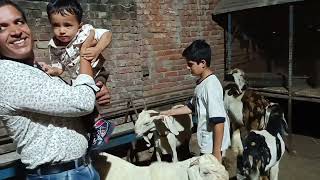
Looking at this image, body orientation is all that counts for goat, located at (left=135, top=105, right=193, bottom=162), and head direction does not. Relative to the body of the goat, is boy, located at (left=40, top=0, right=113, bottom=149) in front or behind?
in front

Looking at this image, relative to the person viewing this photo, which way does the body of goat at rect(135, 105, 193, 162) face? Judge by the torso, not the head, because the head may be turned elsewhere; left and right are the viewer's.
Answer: facing the viewer and to the left of the viewer

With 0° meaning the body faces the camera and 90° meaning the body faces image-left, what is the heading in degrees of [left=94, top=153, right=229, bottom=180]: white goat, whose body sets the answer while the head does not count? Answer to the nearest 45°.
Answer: approximately 270°

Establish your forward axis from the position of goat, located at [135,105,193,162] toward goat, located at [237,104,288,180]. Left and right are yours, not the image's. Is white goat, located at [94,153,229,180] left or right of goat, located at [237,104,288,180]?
right

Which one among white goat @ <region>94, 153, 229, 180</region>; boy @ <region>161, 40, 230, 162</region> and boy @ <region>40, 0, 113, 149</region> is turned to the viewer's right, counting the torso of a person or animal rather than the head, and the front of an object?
the white goat

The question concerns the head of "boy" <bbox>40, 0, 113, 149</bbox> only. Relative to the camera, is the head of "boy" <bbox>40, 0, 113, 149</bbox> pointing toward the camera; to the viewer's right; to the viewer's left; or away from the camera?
toward the camera

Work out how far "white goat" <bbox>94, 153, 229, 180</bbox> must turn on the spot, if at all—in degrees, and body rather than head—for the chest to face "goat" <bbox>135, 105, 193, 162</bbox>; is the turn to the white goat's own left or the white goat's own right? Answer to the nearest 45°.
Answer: approximately 90° to the white goat's own left

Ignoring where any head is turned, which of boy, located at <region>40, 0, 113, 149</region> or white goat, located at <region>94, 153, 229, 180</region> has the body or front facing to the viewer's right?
the white goat

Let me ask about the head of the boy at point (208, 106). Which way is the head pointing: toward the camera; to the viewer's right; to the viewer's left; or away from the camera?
to the viewer's left

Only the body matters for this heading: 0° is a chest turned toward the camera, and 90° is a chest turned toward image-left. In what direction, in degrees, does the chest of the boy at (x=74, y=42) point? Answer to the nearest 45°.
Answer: approximately 45°
